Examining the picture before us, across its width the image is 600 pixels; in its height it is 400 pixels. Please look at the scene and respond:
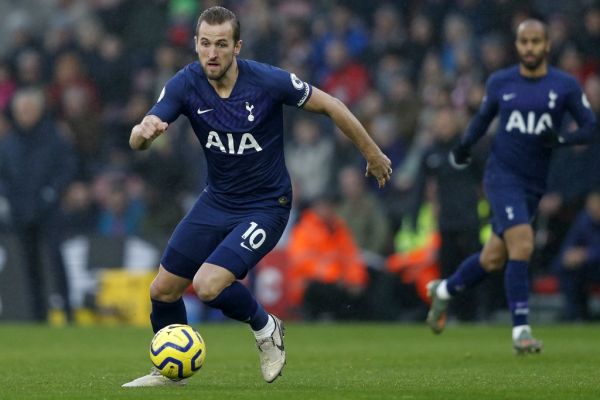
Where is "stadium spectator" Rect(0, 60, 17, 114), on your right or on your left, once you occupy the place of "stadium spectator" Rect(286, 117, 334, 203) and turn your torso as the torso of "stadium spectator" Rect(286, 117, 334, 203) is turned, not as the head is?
on your right

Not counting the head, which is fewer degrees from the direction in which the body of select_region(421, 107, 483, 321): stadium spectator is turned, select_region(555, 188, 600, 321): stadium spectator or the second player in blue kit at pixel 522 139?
the second player in blue kit

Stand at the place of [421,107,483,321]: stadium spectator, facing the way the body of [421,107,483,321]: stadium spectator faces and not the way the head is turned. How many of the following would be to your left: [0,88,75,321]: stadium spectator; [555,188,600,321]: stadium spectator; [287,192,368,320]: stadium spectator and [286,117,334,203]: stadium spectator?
1

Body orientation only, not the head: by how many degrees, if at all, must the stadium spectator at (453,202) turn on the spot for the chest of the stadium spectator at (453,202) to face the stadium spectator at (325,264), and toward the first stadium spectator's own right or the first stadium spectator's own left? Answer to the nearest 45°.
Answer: approximately 90° to the first stadium spectator's own right

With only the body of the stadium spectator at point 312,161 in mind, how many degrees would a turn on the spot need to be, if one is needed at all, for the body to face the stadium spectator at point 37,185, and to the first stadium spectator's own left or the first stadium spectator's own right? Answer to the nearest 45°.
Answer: approximately 90° to the first stadium spectator's own right

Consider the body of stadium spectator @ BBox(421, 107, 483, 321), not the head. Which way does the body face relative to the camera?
toward the camera

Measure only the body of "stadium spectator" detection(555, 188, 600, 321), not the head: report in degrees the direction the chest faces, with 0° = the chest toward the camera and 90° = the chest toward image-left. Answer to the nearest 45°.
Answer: approximately 45°

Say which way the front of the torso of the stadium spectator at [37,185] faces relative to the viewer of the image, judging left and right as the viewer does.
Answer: facing the viewer

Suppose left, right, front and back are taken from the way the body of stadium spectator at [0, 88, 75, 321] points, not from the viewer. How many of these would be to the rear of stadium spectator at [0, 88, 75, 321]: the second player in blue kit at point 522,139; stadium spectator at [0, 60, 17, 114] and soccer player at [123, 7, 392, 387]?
1

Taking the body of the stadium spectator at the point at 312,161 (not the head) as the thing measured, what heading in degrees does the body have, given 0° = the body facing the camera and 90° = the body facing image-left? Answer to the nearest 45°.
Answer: approximately 0°

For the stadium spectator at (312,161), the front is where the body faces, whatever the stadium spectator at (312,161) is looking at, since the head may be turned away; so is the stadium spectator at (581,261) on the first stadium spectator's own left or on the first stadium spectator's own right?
on the first stadium spectator's own left
